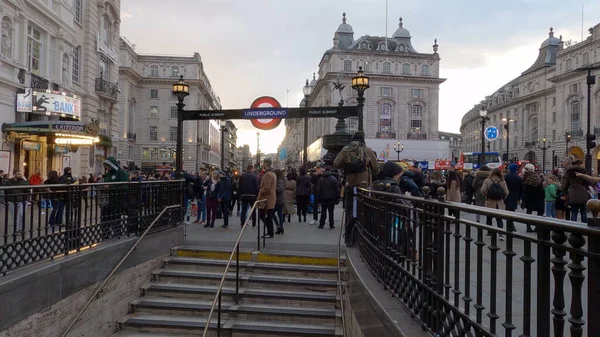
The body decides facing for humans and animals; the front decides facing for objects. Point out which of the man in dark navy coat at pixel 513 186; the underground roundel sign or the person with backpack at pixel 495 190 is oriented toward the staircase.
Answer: the underground roundel sign

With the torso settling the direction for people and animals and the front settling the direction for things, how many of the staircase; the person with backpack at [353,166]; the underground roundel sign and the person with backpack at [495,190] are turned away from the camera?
2

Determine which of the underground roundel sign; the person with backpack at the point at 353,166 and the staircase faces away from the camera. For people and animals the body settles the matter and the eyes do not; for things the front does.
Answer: the person with backpack

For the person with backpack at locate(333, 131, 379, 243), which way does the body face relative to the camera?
away from the camera

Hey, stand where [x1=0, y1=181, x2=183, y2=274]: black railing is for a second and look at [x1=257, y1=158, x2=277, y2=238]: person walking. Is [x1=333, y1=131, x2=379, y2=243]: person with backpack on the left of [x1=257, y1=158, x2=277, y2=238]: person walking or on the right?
right

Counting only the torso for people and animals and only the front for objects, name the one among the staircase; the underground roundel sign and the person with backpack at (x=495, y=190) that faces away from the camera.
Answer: the person with backpack

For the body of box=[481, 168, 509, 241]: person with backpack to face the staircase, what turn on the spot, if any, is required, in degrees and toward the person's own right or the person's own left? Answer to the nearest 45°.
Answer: approximately 135° to the person's own left

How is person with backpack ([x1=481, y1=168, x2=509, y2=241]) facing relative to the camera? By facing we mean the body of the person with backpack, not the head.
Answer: away from the camera
